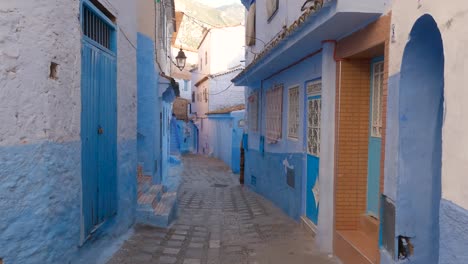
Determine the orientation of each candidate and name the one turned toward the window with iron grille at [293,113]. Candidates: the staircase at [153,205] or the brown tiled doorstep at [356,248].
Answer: the staircase

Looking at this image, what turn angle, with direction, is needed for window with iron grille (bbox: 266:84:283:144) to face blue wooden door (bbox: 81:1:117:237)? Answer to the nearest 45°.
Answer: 0° — it already faces it

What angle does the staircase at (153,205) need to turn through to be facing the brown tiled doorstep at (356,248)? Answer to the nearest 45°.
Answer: approximately 45° to its right

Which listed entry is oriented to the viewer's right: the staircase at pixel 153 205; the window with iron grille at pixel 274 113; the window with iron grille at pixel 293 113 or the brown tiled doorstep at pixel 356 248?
the staircase

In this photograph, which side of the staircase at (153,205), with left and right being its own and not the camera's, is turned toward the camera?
right

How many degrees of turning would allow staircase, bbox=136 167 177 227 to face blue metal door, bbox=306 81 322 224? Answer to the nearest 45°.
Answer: approximately 45° to its right

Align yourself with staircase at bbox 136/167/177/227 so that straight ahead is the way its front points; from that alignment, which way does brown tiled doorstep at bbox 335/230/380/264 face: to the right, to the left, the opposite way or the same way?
the opposite way

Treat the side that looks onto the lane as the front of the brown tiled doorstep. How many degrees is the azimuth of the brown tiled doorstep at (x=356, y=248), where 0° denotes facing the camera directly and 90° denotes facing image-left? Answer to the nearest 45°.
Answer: approximately 45°

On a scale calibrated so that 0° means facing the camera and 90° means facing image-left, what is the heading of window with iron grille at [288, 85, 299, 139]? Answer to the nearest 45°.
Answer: approximately 45°

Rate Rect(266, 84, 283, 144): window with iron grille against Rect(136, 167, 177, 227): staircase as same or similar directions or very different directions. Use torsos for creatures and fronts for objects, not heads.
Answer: very different directions
